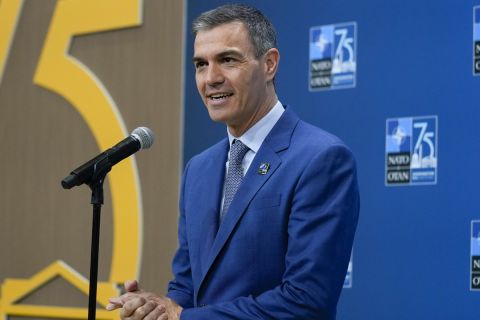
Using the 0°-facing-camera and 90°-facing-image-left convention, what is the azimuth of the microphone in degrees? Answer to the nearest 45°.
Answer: approximately 270°

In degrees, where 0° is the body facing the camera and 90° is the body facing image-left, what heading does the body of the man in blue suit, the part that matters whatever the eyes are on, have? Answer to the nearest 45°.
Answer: approximately 45°

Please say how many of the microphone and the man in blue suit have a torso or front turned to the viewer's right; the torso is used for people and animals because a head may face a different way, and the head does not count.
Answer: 1

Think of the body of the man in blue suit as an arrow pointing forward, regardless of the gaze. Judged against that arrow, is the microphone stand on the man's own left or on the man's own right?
on the man's own right
